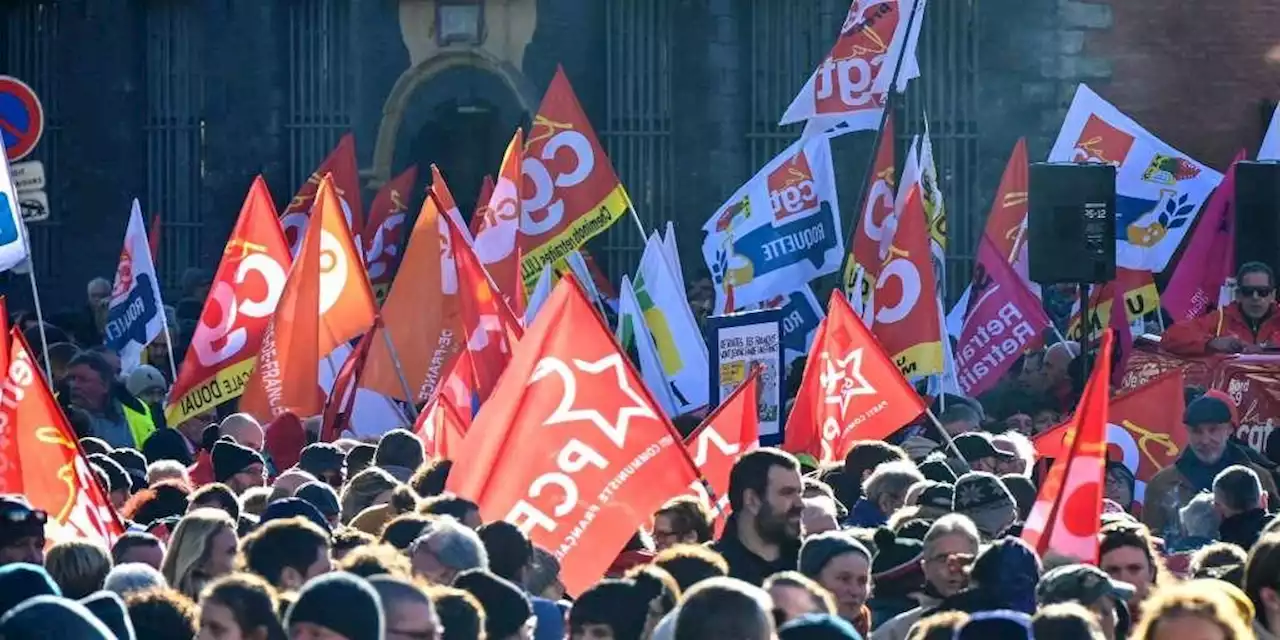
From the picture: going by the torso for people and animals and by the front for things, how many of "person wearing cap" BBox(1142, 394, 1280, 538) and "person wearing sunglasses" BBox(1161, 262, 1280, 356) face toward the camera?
2

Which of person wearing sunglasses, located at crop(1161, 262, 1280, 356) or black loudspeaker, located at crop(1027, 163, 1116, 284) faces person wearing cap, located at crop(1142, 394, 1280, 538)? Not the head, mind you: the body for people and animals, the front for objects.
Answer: the person wearing sunglasses

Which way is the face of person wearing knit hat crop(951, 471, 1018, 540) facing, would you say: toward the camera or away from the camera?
away from the camera

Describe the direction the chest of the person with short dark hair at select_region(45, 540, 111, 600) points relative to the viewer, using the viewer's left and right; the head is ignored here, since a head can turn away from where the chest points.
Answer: facing away from the viewer
